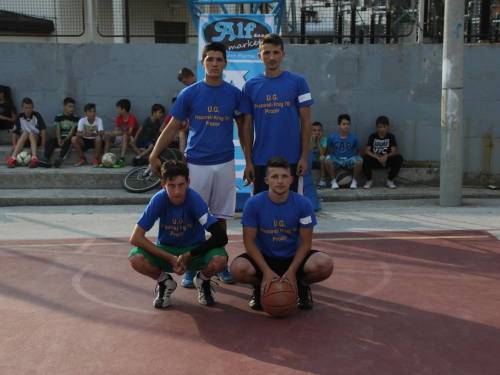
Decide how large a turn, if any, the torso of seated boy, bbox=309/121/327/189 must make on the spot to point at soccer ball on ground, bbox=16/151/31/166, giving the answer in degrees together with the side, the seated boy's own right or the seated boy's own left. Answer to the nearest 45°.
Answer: approximately 90° to the seated boy's own right

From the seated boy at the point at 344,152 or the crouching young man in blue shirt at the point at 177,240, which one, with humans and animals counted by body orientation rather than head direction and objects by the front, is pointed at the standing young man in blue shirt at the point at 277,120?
the seated boy

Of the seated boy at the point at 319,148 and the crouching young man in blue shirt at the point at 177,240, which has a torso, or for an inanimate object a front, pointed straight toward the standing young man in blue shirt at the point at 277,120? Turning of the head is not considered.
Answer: the seated boy

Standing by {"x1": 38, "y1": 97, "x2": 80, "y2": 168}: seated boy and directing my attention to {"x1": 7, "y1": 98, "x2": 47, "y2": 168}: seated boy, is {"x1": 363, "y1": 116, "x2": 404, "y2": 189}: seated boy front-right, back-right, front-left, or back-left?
back-left

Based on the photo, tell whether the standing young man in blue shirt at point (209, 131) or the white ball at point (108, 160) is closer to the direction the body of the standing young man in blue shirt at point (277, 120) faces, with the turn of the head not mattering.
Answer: the standing young man in blue shirt

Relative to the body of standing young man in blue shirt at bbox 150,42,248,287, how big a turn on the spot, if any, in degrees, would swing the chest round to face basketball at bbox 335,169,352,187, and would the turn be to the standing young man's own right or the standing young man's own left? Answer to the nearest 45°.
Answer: approximately 135° to the standing young man's own left

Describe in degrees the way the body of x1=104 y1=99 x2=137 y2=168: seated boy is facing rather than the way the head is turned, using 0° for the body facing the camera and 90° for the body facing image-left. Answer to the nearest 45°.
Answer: approximately 45°

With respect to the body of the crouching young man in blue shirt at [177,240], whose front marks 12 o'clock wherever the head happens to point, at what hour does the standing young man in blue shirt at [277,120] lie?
The standing young man in blue shirt is roughly at 8 o'clock from the crouching young man in blue shirt.

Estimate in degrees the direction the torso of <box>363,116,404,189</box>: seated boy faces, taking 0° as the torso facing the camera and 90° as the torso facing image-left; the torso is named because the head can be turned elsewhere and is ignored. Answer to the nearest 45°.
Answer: approximately 0°

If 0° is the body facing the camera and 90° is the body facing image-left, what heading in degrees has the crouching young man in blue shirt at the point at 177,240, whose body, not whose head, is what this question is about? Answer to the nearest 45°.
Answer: approximately 0°
